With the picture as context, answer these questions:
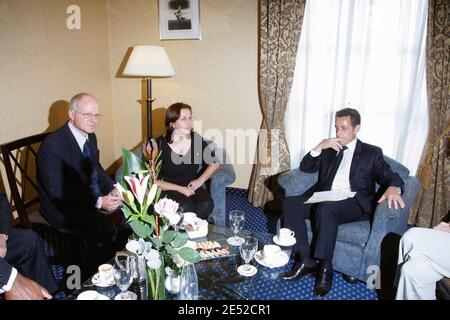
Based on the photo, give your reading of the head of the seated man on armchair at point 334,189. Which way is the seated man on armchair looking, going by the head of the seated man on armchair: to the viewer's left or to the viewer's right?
to the viewer's left

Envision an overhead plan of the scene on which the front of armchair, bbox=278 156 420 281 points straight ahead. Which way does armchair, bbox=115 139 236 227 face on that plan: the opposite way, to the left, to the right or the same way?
to the left

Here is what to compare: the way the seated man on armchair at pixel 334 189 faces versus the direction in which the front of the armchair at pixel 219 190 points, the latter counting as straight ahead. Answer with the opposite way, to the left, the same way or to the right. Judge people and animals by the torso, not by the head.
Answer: to the right

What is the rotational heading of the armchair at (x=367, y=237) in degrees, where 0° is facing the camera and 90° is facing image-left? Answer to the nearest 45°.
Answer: approximately 45°

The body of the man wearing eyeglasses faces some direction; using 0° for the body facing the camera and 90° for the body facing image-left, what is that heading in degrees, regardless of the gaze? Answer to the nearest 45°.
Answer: approximately 315°

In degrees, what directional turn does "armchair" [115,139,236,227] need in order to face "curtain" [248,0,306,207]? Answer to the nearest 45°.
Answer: approximately 135° to its left

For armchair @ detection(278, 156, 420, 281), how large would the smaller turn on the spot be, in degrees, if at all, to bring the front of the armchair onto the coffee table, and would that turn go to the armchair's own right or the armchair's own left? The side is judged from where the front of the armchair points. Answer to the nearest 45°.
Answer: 0° — it already faces it

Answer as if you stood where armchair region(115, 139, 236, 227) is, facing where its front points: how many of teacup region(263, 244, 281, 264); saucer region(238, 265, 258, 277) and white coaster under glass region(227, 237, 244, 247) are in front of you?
3

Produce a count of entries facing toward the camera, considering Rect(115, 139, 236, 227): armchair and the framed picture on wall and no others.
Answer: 2
